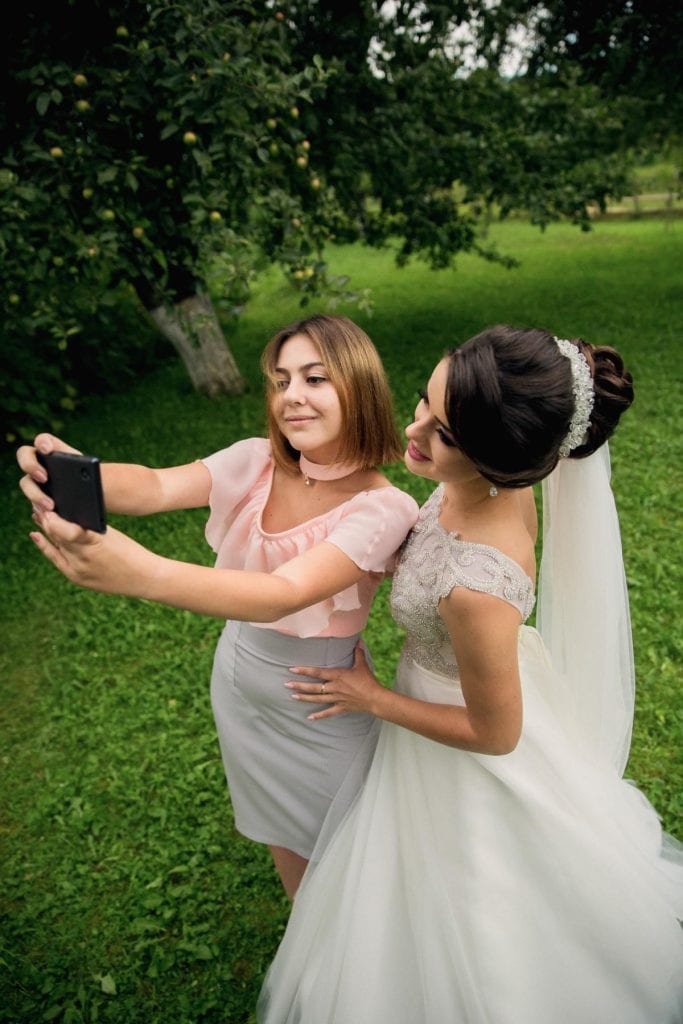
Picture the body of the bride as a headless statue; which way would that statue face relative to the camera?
to the viewer's left

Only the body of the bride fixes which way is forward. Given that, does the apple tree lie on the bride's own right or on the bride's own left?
on the bride's own right

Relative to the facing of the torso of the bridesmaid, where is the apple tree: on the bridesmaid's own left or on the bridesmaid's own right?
on the bridesmaid's own right

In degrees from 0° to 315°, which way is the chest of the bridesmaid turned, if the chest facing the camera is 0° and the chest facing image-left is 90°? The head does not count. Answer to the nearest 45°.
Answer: approximately 45°

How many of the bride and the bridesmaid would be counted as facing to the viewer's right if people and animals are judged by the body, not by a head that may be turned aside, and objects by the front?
0
